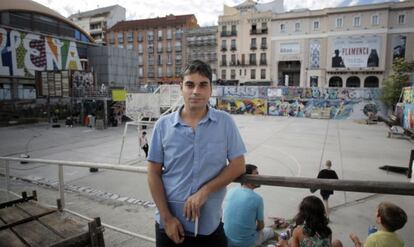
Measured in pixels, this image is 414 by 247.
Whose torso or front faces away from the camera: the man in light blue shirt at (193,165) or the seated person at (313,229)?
the seated person

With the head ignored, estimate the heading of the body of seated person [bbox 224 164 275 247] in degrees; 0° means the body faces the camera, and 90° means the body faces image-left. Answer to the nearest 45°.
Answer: approximately 225°

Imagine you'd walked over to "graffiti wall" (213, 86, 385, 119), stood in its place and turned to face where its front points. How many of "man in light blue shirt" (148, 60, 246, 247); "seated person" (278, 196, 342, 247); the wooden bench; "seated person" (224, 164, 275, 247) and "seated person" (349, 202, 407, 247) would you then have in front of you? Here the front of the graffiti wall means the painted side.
5

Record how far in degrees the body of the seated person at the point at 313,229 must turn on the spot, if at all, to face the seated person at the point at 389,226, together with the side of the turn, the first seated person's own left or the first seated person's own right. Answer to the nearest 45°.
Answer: approximately 90° to the first seated person's own right

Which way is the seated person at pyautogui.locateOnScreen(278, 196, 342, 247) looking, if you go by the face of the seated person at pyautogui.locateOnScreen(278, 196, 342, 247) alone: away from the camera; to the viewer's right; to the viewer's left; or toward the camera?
away from the camera

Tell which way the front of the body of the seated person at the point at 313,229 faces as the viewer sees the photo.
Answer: away from the camera

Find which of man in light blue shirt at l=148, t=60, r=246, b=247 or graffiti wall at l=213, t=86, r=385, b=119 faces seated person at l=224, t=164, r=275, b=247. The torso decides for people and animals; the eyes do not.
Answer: the graffiti wall

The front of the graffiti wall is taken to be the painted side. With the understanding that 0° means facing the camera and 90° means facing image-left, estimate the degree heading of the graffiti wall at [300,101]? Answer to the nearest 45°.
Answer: approximately 0°

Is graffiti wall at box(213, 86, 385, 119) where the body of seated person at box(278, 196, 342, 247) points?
yes

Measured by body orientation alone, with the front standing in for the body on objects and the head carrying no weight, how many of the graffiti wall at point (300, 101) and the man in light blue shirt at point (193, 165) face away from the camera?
0

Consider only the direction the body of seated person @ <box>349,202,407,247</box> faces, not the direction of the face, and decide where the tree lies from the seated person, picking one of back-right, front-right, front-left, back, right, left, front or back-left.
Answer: front-right

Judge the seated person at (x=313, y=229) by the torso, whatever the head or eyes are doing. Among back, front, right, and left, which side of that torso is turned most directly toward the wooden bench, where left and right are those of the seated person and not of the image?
left

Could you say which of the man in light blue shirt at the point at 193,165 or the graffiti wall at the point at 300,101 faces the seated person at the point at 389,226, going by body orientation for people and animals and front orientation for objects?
the graffiti wall
